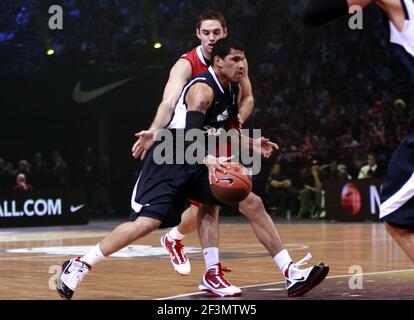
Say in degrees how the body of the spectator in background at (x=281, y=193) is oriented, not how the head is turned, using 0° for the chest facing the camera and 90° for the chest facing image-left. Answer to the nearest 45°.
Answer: approximately 315°

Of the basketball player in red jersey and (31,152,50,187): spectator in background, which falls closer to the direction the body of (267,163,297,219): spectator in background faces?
the basketball player in red jersey

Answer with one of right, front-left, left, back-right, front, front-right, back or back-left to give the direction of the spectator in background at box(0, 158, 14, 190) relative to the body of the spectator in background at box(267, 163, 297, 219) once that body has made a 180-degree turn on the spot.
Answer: front-left

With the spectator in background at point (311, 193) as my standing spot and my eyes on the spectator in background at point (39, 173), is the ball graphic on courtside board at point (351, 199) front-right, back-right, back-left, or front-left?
back-left

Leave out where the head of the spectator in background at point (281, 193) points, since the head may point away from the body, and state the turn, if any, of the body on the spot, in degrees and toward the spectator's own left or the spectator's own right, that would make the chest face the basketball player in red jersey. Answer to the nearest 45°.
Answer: approximately 45° to the spectator's own right

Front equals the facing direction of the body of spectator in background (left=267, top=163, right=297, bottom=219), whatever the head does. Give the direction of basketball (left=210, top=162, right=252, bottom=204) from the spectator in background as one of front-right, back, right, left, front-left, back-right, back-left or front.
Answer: front-right

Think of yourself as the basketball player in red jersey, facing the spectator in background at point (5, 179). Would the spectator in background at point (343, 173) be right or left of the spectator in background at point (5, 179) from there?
right

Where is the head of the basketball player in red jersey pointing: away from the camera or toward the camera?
toward the camera
